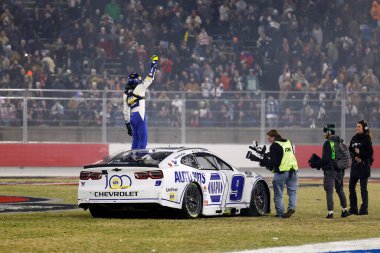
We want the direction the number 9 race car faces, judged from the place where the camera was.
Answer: facing away from the viewer and to the right of the viewer

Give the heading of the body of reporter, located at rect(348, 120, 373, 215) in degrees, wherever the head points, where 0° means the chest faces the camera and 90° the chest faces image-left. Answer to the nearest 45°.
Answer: approximately 45°

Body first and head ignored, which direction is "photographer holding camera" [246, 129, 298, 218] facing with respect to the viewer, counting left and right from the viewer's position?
facing away from the viewer and to the left of the viewer

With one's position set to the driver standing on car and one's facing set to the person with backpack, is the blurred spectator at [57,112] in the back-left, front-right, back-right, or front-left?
back-left

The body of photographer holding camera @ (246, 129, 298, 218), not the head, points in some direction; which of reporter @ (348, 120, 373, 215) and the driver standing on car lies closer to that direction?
the driver standing on car

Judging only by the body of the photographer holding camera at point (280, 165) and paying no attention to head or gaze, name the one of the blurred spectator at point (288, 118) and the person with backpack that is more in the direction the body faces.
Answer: the blurred spectator

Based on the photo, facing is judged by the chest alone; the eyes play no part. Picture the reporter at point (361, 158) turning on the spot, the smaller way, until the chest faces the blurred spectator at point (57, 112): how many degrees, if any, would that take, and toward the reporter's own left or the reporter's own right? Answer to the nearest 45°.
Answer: approximately 90° to the reporter's own right
